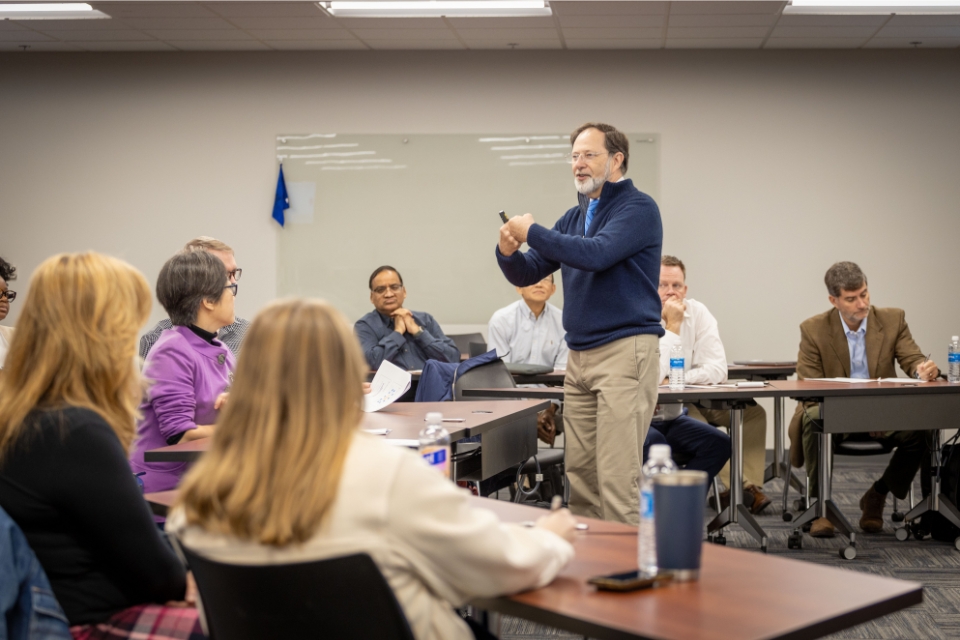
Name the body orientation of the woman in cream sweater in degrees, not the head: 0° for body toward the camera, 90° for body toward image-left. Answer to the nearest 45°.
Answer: approximately 225°

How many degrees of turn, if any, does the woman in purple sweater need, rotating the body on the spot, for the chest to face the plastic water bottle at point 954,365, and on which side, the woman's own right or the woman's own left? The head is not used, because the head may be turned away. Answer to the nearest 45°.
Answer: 0° — they already face it

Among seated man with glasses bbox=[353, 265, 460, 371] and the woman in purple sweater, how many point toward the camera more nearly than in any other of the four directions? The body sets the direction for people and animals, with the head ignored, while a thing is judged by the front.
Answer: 1

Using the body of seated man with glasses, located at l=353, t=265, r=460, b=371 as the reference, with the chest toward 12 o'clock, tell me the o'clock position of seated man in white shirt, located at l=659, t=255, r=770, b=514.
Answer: The seated man in white shirt is roughly at 10 o'clock from the seated man with glasses.

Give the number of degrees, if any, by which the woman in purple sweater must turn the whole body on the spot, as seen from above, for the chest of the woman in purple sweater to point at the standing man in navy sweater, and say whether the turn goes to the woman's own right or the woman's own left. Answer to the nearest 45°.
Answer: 0° — they already face them

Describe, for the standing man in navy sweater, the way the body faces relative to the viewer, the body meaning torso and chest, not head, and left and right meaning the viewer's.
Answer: facing the viewer and to the left of the viewer

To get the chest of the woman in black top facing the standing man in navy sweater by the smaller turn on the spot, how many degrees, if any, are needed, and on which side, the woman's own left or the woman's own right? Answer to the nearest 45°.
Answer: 0° — they already face them

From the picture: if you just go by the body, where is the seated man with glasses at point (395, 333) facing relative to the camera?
toward the camera

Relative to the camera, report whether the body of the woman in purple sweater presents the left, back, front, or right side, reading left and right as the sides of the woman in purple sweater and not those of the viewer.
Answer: right

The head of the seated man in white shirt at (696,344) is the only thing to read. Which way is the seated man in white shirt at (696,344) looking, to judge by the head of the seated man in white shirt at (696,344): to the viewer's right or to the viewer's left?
to the viewer's left

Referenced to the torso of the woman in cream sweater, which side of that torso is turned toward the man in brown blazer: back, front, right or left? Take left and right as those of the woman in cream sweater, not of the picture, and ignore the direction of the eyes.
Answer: front

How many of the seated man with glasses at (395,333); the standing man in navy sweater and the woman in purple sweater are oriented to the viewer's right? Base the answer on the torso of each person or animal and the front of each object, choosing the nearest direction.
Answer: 1

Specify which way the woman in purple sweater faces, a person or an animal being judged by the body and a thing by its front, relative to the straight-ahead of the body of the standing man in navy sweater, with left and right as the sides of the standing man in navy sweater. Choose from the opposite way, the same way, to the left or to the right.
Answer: the opposite way

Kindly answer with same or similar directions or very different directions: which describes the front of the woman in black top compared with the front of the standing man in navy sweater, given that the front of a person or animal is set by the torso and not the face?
very different directions

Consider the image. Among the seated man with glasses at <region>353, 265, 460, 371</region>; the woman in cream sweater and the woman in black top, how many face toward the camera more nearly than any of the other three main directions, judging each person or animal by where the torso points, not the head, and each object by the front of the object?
1

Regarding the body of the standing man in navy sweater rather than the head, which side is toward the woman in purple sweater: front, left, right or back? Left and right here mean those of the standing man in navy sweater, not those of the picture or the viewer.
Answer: front

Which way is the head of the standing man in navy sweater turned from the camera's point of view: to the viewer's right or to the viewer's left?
to the viewer's left

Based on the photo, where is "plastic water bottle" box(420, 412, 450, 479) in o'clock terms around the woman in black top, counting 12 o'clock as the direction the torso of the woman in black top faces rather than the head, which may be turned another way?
The plastic water bottle is roughly at 1 o'clock from the woman in black top.
